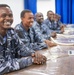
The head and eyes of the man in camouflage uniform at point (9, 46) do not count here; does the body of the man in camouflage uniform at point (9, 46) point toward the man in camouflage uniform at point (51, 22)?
no

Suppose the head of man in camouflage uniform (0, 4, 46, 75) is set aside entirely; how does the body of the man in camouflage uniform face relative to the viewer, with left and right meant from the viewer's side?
facing the viewer and to the right of the viewer

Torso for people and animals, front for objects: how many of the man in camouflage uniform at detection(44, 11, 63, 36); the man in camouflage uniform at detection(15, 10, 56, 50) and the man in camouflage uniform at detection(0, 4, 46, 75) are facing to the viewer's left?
0

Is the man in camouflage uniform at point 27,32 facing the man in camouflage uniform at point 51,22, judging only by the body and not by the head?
no

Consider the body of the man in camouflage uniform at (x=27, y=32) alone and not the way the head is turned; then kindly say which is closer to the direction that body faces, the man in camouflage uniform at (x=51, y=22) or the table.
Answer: the table

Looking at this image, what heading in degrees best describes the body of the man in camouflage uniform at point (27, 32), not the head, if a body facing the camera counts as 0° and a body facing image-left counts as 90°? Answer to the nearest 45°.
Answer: approximately 315°

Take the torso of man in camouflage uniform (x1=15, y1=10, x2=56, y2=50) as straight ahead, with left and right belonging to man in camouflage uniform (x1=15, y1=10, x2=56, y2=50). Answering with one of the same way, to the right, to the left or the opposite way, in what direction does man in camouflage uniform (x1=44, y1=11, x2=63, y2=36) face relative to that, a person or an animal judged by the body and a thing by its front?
the same way

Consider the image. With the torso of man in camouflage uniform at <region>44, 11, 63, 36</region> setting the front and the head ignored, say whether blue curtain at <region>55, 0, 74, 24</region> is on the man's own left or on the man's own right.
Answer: on the man's own left

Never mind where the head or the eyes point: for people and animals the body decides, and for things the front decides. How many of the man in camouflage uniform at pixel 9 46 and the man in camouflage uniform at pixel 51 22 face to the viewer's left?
0

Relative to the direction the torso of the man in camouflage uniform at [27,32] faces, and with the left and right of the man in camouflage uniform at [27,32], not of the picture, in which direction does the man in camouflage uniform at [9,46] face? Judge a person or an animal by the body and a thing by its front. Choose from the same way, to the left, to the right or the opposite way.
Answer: the same way

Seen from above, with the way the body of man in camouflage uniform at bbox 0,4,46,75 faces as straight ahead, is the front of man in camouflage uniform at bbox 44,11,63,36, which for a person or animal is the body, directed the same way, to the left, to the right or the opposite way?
the same way

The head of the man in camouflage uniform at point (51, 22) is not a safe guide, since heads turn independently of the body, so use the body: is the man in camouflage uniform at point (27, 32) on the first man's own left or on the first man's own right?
on the first man's own right

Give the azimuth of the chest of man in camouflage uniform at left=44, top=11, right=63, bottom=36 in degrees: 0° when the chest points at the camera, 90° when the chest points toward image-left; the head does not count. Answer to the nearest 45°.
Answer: approximately 315°

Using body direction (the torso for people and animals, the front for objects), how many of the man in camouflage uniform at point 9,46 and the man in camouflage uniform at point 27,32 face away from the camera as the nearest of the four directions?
0
